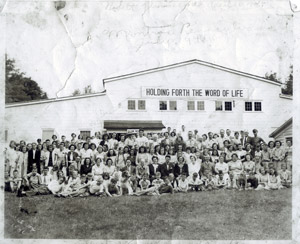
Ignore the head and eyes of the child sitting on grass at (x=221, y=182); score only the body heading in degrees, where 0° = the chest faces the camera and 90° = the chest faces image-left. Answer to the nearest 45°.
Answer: approximately 0°

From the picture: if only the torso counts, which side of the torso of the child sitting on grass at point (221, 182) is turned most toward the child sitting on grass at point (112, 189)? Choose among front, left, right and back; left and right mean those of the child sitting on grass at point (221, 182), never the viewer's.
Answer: right

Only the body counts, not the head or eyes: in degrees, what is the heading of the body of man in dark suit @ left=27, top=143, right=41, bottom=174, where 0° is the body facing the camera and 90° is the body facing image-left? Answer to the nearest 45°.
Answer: approximately 0°
